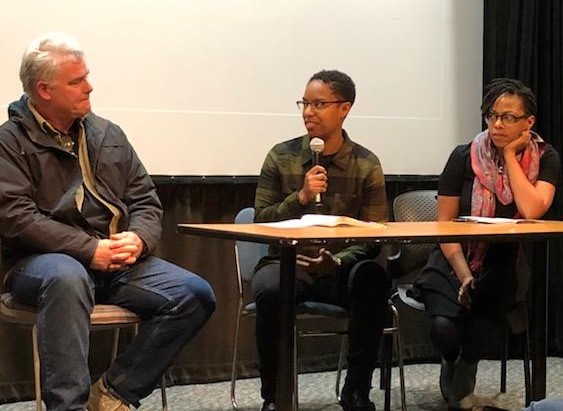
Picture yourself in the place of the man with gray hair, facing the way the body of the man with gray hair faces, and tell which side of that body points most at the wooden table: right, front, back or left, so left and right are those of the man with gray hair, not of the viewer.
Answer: front

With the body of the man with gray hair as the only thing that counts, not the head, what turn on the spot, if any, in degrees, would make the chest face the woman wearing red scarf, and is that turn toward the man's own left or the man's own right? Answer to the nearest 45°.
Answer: approximately 45° to the man's own left

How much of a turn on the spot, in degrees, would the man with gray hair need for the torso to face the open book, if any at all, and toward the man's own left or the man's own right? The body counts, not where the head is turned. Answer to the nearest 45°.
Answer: approximately 45° to the man's own left

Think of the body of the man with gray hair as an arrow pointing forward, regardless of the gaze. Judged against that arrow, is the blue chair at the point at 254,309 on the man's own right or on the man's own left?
on the man's own left

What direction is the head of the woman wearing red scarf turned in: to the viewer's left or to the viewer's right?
to the viewer's left

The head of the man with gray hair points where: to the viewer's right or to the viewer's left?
to the viewer's right

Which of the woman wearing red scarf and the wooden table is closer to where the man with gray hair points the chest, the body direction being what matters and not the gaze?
the wooden table

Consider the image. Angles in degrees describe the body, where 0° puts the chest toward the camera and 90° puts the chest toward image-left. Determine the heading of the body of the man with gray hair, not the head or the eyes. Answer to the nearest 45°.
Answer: approximately 315°
